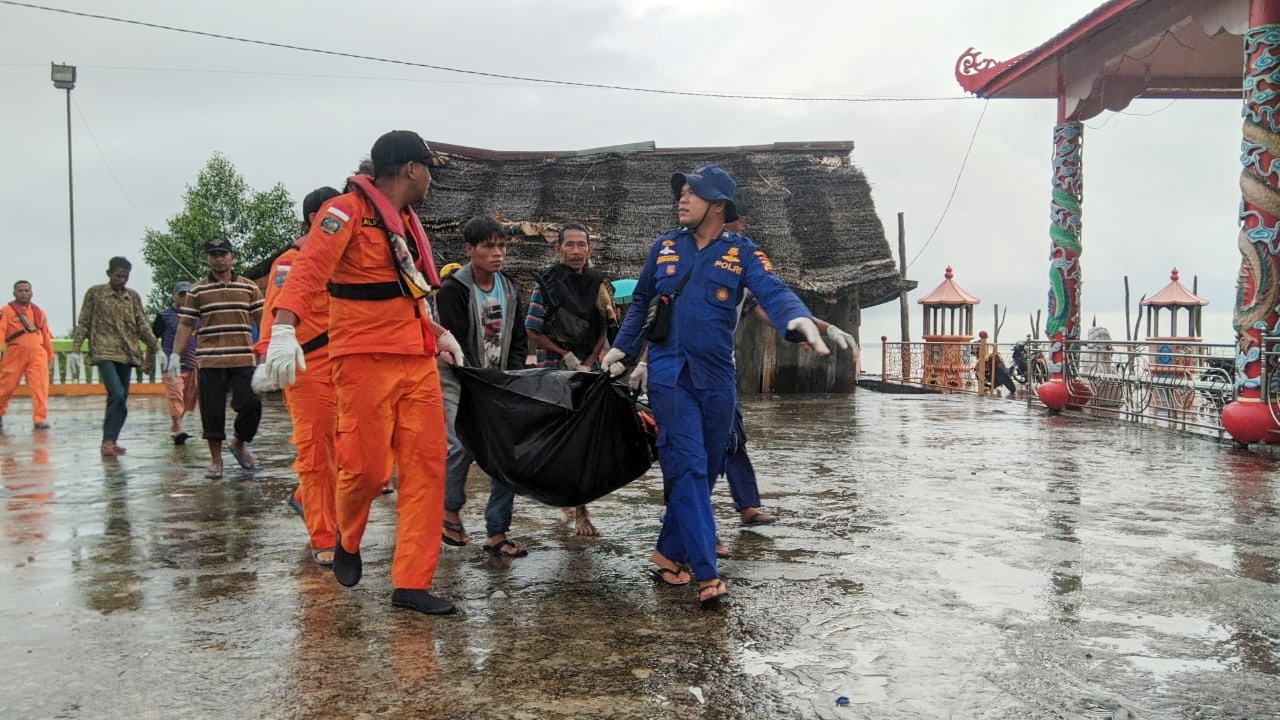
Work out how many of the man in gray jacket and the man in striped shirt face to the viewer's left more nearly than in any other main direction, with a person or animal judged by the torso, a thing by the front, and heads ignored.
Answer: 0

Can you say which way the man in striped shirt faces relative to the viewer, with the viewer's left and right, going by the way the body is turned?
facing the viewer

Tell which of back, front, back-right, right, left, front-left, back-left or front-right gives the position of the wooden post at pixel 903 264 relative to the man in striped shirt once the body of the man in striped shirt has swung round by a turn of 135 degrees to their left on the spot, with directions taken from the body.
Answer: front

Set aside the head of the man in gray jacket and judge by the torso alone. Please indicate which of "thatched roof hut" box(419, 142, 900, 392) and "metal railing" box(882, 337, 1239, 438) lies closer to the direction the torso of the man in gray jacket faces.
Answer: the metal railing

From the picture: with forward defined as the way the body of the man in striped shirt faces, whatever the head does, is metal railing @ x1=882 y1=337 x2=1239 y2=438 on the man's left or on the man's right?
on the man's left

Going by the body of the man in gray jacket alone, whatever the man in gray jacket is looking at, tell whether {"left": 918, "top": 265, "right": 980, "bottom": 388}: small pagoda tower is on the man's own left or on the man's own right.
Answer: on the man's own left

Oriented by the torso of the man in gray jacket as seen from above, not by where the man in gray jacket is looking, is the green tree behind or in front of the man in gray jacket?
behind

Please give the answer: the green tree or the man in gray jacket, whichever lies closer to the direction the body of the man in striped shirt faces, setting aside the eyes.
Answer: the man in gray jacket

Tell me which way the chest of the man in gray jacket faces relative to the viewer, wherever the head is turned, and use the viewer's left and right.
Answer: facing the viewer and to the right of the viewer
